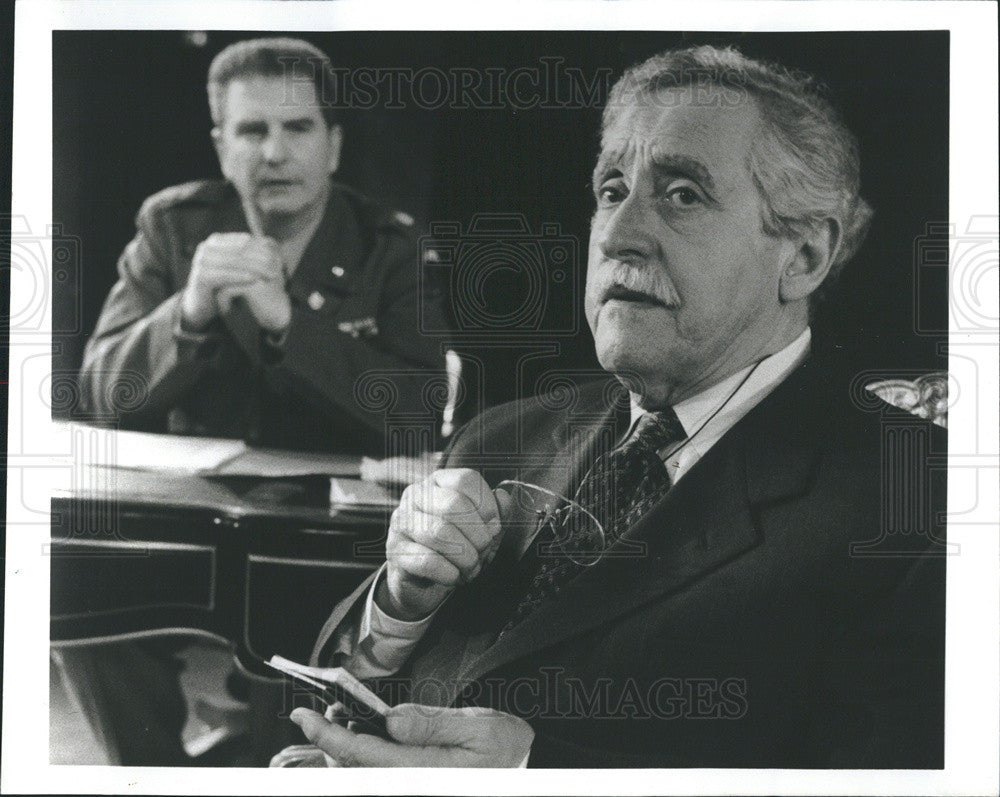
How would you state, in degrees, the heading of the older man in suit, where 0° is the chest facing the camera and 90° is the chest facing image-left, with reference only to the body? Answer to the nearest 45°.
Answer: approximately 45°

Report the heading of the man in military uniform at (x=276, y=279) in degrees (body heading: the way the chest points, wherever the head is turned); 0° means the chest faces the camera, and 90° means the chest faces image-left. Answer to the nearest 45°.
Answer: approximately 0°
